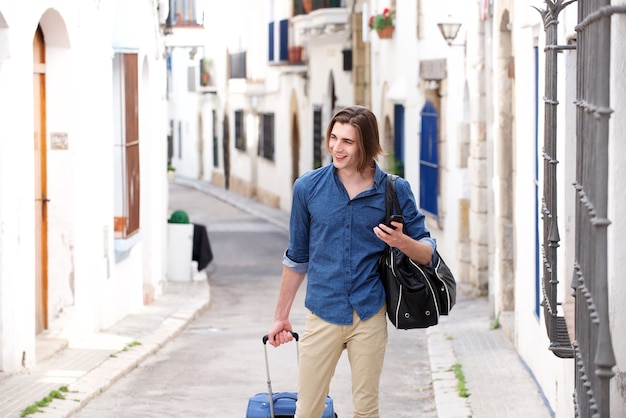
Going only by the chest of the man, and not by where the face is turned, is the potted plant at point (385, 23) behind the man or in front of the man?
behind

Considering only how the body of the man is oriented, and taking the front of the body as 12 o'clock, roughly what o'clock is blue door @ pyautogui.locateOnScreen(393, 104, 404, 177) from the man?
The blue door is roughly at 6 o'clock from the man.

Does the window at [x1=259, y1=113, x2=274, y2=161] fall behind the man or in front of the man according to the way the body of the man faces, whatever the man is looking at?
behind

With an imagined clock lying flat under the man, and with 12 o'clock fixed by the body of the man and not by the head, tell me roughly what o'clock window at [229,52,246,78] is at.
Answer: The window is roughly at 6 o'clock from the man.

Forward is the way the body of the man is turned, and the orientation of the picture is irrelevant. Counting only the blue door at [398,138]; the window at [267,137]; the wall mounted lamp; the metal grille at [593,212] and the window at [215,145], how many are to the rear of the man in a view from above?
4

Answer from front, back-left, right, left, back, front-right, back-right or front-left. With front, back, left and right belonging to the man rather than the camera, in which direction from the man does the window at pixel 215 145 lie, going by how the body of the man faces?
back

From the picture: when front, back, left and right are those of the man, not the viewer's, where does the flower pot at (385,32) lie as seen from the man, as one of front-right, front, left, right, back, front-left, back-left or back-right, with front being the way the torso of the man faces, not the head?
back

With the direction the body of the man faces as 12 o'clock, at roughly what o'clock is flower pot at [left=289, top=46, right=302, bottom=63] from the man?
The flower pot is roughly at 6 o'clock from the man.

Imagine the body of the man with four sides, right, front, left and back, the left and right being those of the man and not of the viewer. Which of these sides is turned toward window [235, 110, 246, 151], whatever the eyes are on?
back

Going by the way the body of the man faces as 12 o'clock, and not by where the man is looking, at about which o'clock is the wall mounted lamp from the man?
The wall mounted lamp is roughly at 6 o'clock from the man.

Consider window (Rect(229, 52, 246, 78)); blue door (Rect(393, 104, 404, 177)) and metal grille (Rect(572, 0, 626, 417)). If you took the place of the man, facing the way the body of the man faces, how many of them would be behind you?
2

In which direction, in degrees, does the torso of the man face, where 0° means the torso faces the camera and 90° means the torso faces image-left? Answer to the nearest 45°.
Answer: approximately 0°

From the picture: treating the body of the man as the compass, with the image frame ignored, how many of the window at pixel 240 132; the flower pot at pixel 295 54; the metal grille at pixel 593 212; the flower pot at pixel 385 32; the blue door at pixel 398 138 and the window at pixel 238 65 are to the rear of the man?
5
